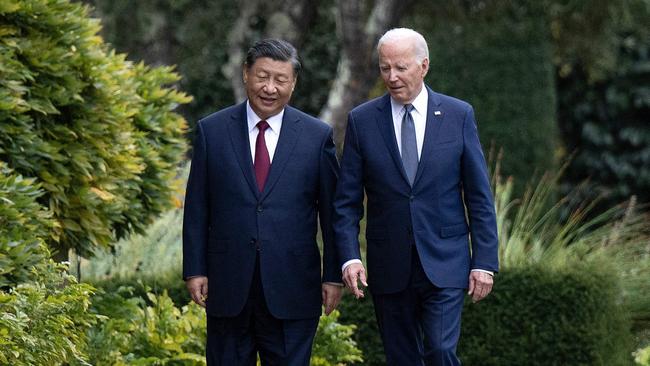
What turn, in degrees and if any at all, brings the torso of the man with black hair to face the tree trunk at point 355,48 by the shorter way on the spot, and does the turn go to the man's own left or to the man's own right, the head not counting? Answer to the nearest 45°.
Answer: approximately 180°

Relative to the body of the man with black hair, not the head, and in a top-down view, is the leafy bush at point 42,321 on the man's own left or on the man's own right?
on the man's own right

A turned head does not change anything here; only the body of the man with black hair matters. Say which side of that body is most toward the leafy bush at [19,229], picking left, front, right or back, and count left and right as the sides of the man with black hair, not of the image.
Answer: right

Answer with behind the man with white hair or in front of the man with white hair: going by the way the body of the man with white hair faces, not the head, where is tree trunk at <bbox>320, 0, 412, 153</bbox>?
behind

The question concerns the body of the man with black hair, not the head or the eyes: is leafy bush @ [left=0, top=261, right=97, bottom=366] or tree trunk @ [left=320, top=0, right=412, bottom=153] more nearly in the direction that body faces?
the leafy bush

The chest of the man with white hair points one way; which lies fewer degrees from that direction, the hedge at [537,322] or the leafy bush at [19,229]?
the leafy bush

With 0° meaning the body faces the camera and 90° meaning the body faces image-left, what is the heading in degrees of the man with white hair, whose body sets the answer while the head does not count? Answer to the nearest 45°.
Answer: approximately 0°

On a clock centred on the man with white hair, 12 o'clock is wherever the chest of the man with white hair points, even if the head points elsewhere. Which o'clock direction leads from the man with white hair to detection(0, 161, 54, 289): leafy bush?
The leafy bush is roughly at 3 o'clock from the man with white hair.

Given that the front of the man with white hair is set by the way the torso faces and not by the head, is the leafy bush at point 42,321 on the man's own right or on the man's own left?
on the man's own right

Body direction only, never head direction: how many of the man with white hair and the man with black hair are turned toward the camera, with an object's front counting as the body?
2

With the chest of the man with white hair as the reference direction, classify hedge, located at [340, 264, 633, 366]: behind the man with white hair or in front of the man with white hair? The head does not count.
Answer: behind
